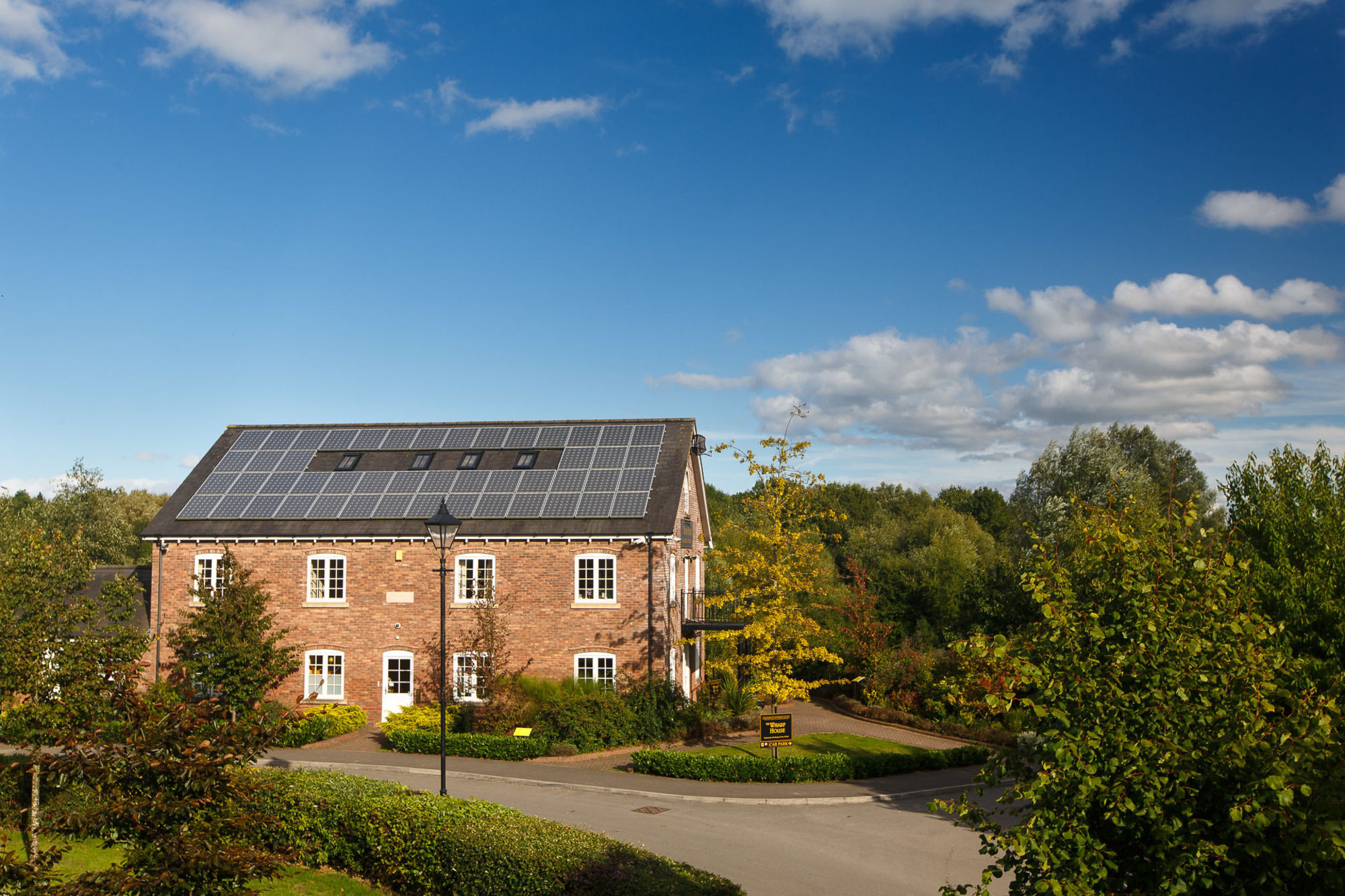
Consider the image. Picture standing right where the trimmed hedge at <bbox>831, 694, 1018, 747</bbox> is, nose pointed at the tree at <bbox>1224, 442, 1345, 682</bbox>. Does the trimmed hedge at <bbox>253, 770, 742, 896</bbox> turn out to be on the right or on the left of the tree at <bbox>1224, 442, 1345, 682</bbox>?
right

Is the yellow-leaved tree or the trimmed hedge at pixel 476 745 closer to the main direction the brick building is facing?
the trimmed hedge

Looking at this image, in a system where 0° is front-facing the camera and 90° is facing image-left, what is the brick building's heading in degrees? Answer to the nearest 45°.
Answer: approximately 0°

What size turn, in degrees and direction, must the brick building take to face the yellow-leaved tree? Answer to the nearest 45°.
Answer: approximately 45° to its left

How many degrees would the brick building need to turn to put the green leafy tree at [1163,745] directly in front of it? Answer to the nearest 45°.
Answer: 0° — it already faces it

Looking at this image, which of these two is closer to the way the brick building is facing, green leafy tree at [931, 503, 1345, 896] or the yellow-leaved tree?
the green leafy tree

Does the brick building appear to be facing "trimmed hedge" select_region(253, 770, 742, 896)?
yes

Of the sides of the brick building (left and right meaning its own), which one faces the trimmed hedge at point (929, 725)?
left

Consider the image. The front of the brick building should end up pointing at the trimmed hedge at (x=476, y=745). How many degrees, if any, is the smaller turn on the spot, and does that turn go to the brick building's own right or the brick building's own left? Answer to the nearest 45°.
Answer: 0° — it already faces it

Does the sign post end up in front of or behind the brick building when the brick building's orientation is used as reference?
in front
